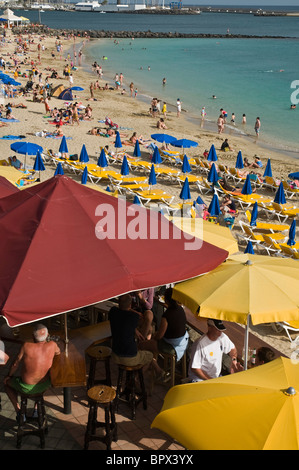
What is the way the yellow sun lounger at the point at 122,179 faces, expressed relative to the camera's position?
facing to the right of the viewer

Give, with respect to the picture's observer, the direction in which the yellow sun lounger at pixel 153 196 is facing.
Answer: facing to the right of the viewer

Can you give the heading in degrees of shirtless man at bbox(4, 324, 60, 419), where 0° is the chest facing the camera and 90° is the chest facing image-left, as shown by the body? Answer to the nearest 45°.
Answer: approximately 180°

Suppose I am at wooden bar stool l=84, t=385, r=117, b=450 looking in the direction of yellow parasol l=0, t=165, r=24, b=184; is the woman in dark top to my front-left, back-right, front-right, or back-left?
front-right

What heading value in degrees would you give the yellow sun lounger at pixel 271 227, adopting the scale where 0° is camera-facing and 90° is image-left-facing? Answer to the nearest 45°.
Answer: approximately 270°
